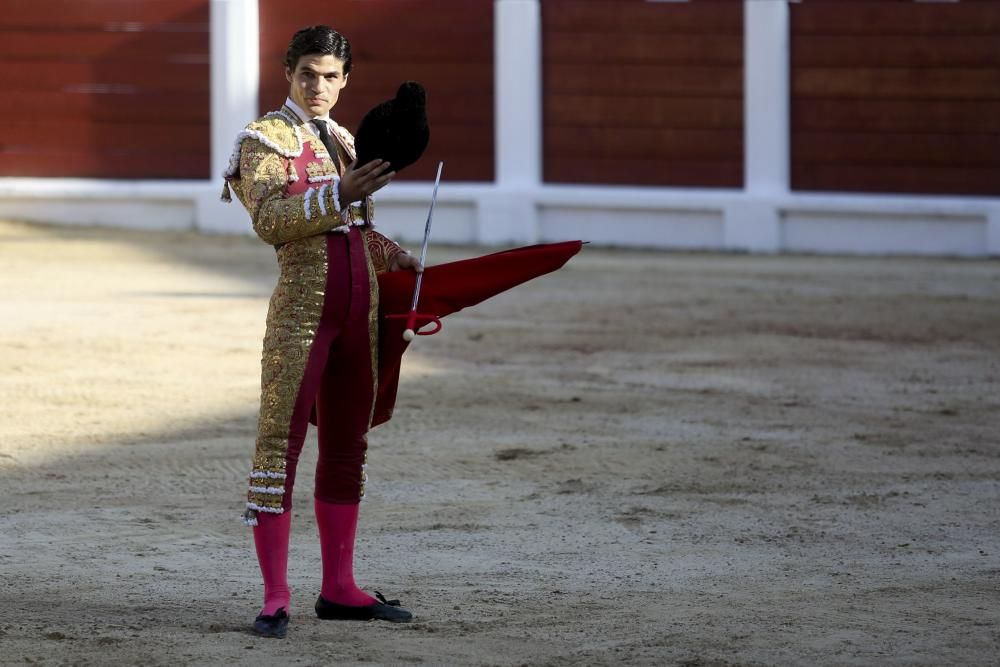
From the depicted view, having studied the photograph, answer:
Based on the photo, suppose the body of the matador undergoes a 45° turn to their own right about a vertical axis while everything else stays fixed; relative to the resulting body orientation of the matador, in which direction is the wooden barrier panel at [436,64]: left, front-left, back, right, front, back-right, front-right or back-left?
back

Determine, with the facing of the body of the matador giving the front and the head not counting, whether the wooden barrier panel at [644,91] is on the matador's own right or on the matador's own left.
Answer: on the matador's own left

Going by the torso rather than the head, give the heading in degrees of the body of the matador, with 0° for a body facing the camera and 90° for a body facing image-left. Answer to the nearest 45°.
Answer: approximately 315°

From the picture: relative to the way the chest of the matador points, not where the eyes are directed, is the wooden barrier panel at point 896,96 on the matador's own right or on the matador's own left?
on the matador's own left

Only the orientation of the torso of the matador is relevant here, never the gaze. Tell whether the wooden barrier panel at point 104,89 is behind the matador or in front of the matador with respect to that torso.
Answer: behind
